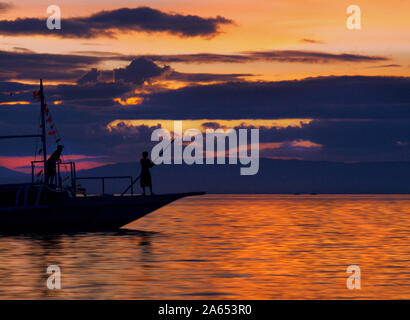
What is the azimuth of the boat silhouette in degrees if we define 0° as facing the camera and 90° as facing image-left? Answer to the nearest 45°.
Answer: approximately 270°

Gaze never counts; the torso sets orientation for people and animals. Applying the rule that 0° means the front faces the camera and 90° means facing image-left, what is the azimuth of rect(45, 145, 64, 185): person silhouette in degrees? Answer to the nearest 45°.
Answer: approximately 270°

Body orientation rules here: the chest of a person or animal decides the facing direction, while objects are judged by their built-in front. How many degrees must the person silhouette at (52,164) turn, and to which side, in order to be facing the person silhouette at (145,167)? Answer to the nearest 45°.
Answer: approximately 45° to its right
